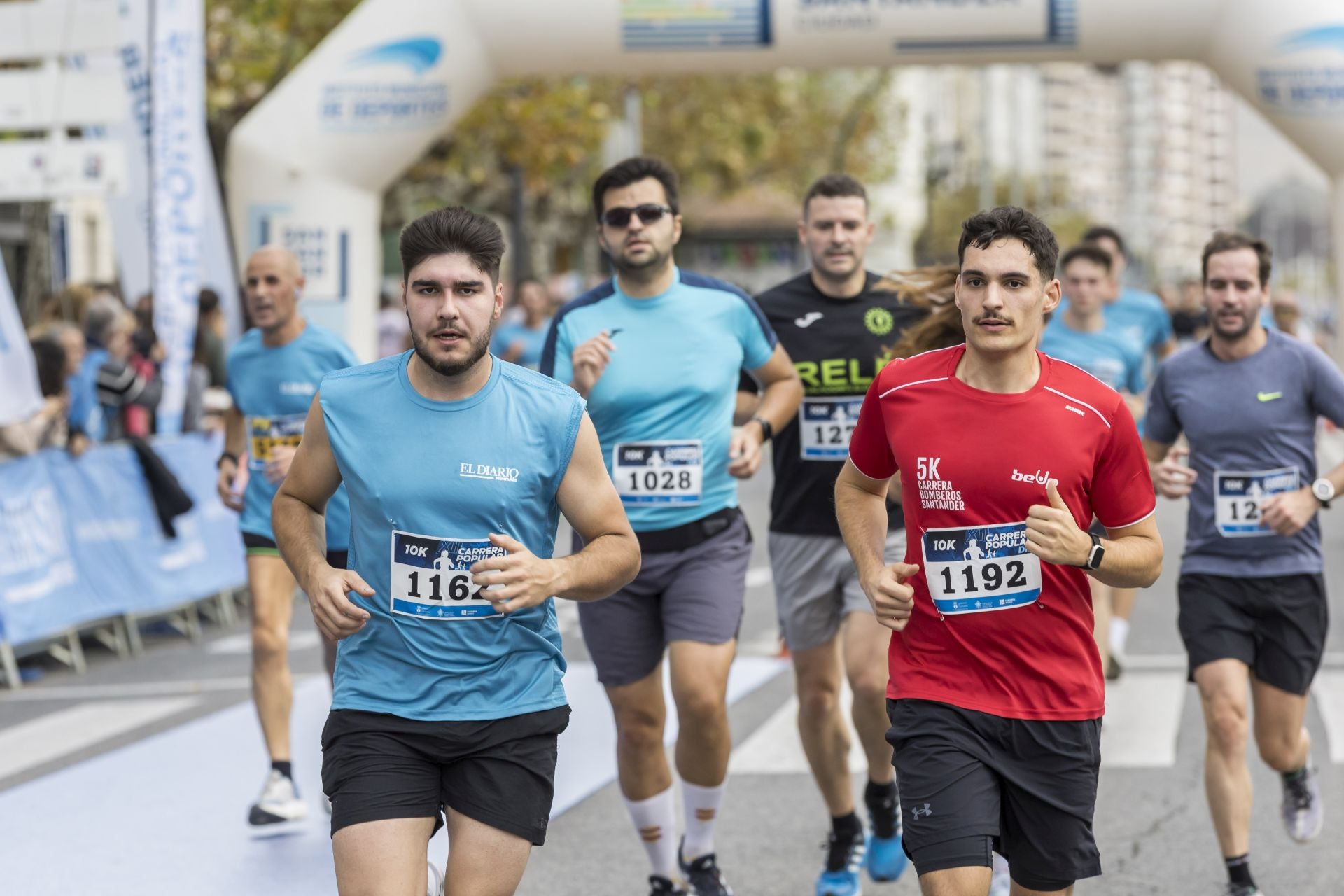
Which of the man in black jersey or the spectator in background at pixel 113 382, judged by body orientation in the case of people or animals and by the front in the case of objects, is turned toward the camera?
the man in black jersey

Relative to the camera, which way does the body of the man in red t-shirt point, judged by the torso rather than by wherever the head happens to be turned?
toward the camera

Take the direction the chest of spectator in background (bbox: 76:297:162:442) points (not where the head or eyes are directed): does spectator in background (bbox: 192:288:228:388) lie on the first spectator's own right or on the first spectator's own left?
on the first spectator's own left

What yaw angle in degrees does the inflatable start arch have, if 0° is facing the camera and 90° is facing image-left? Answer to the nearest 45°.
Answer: approximately 0°

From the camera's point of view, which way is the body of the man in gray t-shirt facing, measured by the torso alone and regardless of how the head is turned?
toward the camera

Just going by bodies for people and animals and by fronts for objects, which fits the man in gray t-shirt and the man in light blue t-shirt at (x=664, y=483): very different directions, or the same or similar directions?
same or similar directions

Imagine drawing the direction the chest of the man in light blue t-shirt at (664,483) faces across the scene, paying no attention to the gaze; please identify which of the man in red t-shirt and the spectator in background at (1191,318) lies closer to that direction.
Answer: the man in red t-shirt

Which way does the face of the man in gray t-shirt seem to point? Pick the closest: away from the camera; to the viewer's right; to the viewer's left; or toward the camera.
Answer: toward the camera

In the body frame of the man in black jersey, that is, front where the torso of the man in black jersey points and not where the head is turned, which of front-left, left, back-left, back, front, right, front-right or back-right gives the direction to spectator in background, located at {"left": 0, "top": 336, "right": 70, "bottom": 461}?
back-right

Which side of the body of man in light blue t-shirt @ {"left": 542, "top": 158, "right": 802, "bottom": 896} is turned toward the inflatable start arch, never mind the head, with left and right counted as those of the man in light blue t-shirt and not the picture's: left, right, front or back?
back

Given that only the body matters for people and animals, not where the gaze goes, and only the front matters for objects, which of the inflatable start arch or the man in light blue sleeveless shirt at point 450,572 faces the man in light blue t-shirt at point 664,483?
the inflatable start arch

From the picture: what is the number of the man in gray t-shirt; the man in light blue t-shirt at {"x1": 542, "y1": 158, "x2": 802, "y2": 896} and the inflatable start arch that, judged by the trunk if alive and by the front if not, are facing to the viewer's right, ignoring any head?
0

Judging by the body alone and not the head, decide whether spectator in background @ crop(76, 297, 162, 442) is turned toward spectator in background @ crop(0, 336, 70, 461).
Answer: no

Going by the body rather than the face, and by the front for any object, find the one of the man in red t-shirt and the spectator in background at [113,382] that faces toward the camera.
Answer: the man in red t-shirt

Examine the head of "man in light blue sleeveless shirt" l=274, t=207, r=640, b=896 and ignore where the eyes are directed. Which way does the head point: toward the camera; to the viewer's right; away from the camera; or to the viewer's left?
toward the camera

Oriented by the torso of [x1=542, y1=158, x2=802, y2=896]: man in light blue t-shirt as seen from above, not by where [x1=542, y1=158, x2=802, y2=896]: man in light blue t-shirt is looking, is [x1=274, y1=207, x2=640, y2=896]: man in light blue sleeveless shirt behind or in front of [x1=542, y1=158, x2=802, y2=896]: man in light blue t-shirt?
in front

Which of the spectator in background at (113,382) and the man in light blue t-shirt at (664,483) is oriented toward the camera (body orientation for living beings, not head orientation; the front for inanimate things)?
the man in light blue t-shirt

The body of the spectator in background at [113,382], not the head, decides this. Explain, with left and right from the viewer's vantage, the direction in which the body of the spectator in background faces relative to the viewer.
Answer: facing to the right of the viewer

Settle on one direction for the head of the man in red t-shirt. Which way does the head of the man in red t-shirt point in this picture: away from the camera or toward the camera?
toward the camera

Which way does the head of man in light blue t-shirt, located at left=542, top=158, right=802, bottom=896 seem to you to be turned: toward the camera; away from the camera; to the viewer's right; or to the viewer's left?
toward the camera

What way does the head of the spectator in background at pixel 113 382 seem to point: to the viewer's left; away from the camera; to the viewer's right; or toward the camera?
to the viewer's right
